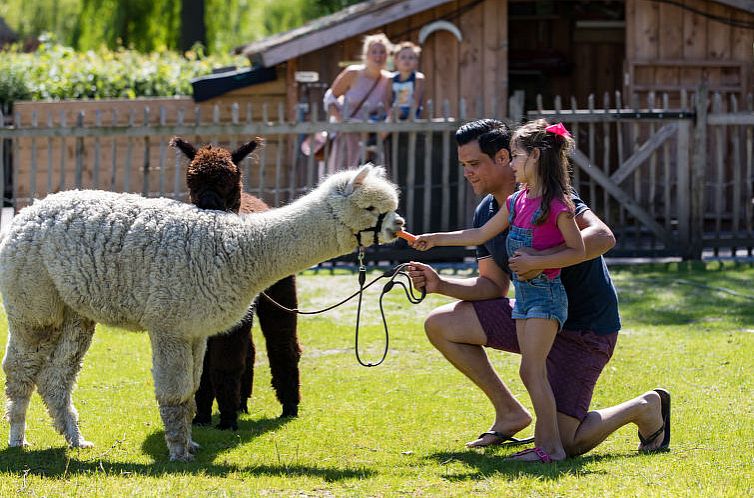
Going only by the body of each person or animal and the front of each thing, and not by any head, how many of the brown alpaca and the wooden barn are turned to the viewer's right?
0

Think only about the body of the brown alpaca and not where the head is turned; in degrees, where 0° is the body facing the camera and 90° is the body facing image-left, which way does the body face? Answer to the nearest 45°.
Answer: approximately 45°

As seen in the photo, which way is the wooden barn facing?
toward the camera

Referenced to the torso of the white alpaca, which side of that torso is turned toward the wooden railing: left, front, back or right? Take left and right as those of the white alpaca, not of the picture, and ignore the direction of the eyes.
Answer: left

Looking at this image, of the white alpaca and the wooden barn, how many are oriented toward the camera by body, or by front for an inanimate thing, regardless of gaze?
1

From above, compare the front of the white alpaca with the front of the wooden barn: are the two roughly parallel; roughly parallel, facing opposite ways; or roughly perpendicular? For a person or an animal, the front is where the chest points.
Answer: roughly perpendicular

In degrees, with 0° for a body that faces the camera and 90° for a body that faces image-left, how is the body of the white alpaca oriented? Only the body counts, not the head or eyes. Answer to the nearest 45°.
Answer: approximately 270°

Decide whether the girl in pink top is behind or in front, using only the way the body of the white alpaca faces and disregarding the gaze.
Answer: in front

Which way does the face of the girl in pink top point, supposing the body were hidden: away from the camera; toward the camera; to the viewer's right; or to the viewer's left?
to the viewer's left

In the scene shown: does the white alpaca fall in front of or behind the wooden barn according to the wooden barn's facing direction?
in front

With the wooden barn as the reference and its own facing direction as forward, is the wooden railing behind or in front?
in front
